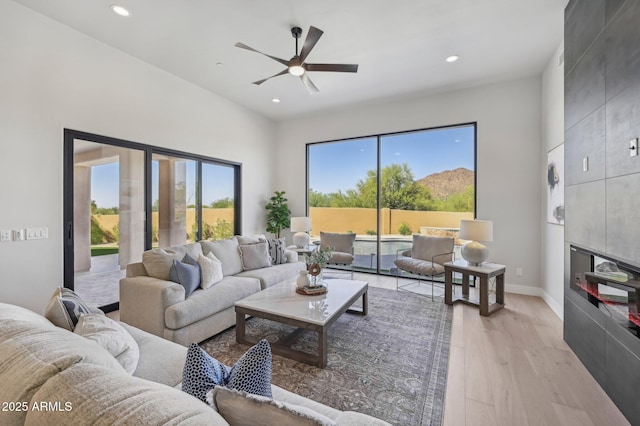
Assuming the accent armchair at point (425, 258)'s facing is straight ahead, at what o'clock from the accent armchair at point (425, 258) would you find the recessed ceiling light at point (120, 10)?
The recessed ceiling light is roughly at 12 o'clock from the accent armchair.

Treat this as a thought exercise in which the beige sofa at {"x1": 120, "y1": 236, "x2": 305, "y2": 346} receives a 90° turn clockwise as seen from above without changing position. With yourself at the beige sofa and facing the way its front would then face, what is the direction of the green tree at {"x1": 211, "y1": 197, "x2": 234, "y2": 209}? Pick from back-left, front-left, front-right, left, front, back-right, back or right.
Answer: back-right

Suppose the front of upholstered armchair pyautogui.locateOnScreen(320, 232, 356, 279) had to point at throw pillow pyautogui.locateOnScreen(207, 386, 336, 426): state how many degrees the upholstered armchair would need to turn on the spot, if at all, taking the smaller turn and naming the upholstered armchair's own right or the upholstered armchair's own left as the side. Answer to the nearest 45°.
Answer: approximately 45° to the upholstered armchair's own left

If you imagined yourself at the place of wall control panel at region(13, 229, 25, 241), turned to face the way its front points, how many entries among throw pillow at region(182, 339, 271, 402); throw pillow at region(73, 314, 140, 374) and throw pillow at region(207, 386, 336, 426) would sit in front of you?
3

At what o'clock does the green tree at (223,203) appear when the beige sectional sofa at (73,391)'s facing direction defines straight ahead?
The green tree is roughly at 11 o'clock from the beige sectional sofa.

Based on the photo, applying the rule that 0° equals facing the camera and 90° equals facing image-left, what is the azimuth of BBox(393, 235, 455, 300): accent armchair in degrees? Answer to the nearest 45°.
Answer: approximately 45°

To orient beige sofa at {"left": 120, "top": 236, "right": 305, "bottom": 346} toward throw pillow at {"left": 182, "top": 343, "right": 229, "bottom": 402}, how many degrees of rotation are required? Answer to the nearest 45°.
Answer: approximately 45° to its right

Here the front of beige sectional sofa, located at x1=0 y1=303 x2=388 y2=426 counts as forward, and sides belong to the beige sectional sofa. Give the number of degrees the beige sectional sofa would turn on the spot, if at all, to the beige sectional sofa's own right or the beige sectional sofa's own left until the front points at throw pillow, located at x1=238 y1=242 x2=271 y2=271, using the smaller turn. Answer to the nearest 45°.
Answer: approximately 45° to the beige sectional sofa's own left

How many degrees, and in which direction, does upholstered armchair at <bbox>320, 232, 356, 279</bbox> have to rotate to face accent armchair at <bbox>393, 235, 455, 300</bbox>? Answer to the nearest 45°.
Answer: approximately 90° to its left

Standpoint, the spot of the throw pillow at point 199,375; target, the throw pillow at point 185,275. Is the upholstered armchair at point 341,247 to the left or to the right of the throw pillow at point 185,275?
right

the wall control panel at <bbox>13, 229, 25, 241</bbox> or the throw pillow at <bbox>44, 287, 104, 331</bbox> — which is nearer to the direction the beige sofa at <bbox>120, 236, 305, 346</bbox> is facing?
the throw pillow

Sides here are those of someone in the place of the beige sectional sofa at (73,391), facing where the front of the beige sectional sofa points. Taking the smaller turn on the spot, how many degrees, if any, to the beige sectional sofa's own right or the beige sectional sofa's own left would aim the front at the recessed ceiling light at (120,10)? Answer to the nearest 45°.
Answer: approximately 45° to the beige sectional sofa's own left
